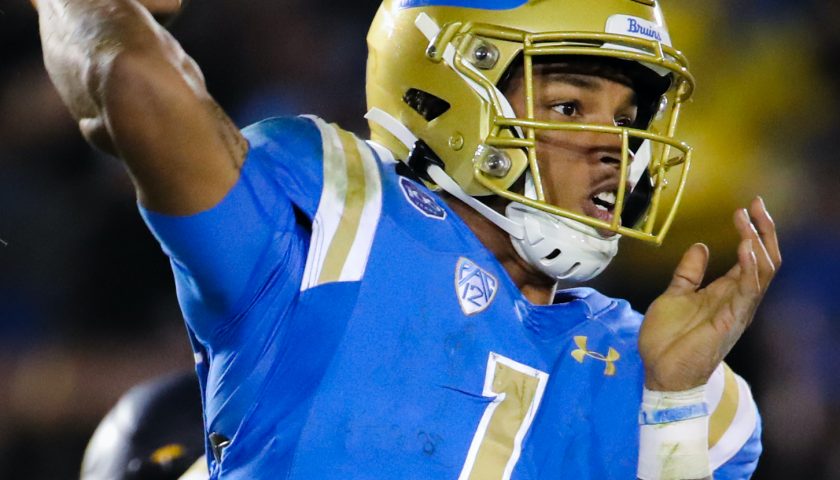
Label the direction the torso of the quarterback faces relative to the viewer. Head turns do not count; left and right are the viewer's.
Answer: facing the viewer and to the right of the viewer
